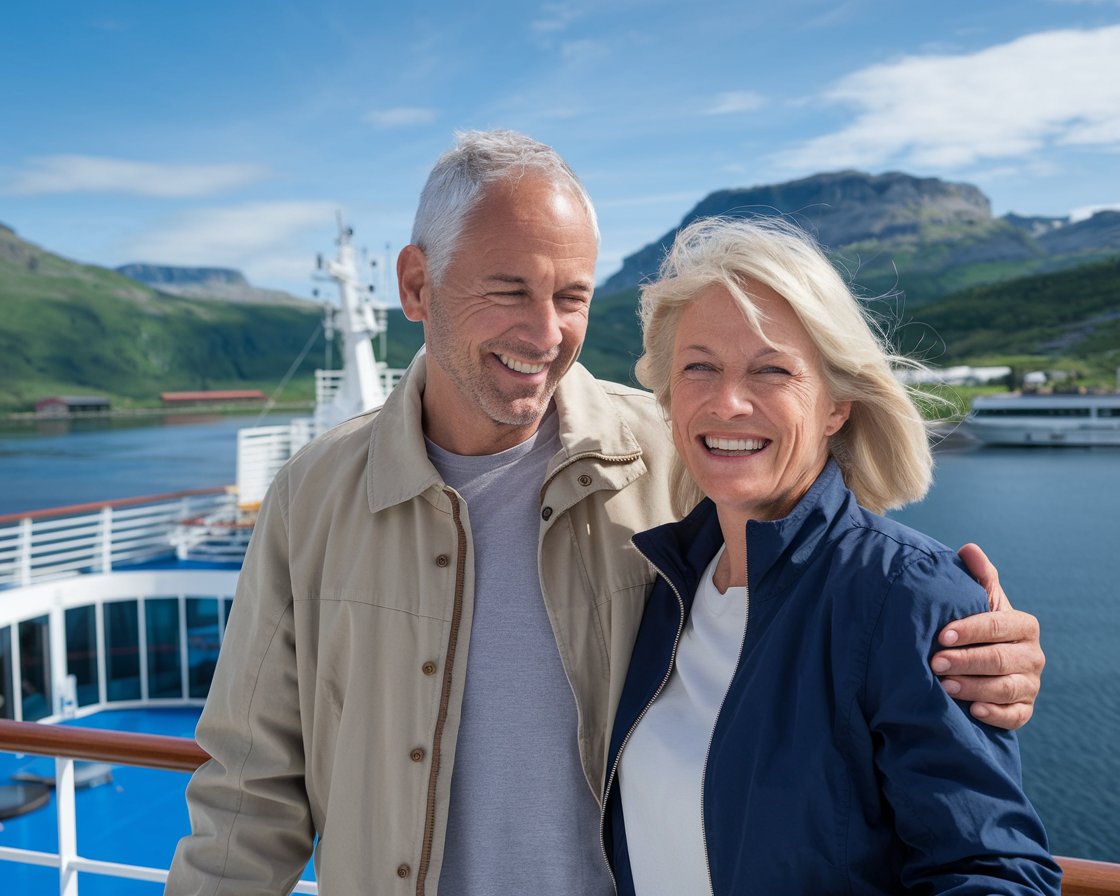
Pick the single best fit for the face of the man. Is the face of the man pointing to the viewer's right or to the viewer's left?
to the viewer's right

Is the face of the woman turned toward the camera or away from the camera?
toward the camera

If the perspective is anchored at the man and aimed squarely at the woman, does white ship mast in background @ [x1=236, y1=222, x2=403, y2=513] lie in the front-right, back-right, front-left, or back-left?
back-left

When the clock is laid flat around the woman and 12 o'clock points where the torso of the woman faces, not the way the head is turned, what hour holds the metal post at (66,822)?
The metal post is roughly at 2 o'clock from the woman.

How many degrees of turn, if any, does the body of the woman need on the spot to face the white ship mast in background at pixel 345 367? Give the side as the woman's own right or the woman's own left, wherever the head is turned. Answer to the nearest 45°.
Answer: approximately 90° to the woman's own right

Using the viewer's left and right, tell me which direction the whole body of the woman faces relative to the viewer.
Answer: facing the viewer and to the left of the viewer

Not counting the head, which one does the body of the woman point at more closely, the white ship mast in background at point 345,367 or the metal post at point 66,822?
the metal post
